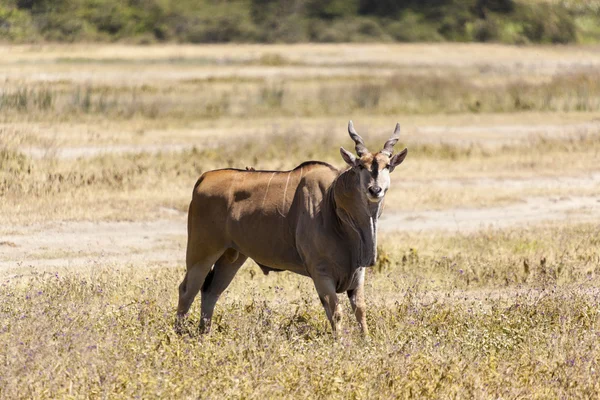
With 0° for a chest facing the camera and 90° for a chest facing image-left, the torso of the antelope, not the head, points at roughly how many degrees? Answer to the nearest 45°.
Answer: approximately 315°
